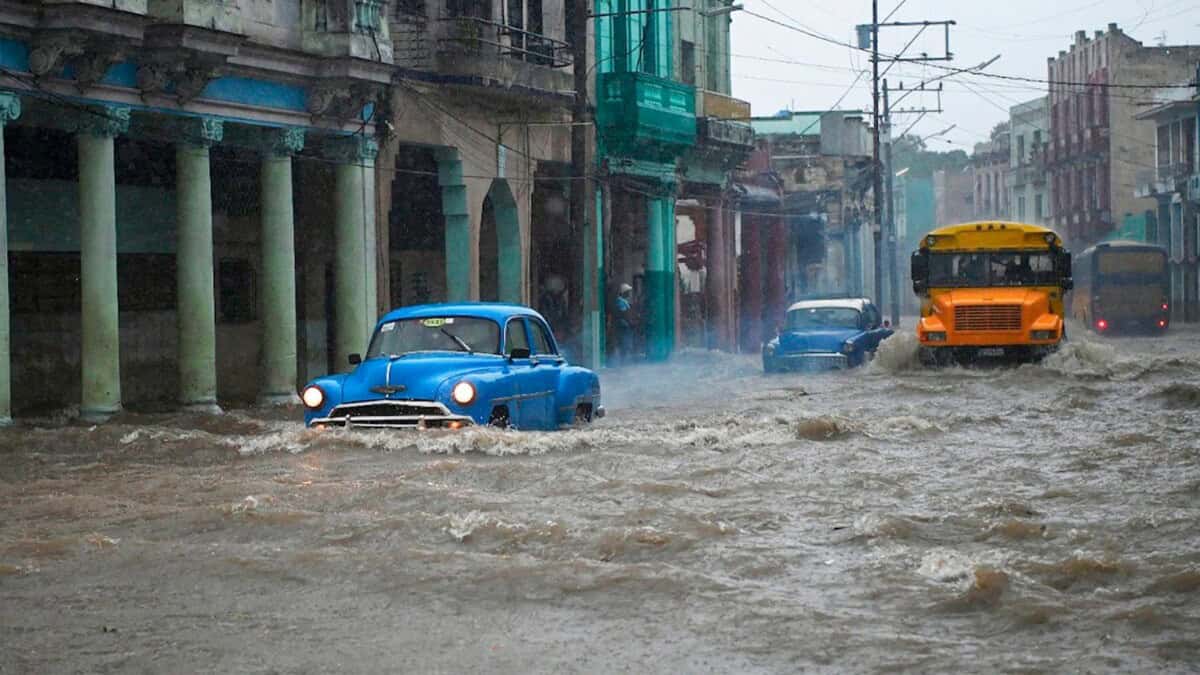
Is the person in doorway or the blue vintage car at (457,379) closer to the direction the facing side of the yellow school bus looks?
the blue vintage car

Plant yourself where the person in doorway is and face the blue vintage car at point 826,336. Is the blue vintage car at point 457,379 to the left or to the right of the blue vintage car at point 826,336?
right

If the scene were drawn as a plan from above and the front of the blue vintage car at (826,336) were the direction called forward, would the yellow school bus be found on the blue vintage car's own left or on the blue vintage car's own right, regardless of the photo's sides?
on the blue vintage car's own left

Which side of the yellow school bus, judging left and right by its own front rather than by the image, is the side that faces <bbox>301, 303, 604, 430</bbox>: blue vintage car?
front

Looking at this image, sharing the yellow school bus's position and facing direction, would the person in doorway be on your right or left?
on your right

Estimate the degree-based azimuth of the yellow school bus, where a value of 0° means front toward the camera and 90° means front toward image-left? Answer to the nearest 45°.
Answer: approximately 0°

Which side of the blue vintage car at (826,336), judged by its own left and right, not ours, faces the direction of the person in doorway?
right

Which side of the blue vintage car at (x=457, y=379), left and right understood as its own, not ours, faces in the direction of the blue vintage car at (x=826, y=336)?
back

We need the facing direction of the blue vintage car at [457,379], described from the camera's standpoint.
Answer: facing the viewer and to the left of the viewer

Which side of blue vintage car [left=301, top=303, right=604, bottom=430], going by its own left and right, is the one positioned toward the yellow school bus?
back
